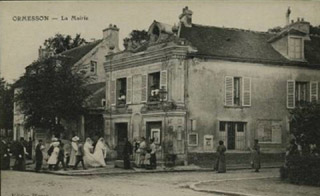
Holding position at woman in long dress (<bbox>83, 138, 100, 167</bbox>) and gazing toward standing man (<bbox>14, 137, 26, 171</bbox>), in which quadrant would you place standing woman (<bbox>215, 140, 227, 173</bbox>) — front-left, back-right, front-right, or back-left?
back-left

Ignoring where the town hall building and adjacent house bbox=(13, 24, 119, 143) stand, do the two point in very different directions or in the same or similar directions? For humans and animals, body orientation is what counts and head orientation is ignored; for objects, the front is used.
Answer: same or similar directions

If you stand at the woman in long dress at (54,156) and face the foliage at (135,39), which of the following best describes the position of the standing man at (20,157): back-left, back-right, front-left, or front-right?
back-left

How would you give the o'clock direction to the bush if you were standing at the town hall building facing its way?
The bush is roughly at 10 o'clock from the town hall building.

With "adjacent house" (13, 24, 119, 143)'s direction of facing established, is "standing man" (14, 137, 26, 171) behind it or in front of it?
in front

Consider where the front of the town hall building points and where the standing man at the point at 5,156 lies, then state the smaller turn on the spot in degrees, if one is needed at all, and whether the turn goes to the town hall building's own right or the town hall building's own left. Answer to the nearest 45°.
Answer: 0° — it already faces them

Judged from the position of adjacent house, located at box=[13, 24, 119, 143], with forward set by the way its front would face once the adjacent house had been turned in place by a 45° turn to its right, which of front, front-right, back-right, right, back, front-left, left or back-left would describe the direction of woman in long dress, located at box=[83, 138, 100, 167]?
left

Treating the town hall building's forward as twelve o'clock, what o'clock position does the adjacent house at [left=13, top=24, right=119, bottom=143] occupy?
The adjacent house is roughly at 3 o'clock from the town hall building.

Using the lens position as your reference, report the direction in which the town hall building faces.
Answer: facing the viewer and to the left of the viewer

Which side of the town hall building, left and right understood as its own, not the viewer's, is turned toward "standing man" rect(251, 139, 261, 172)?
left
